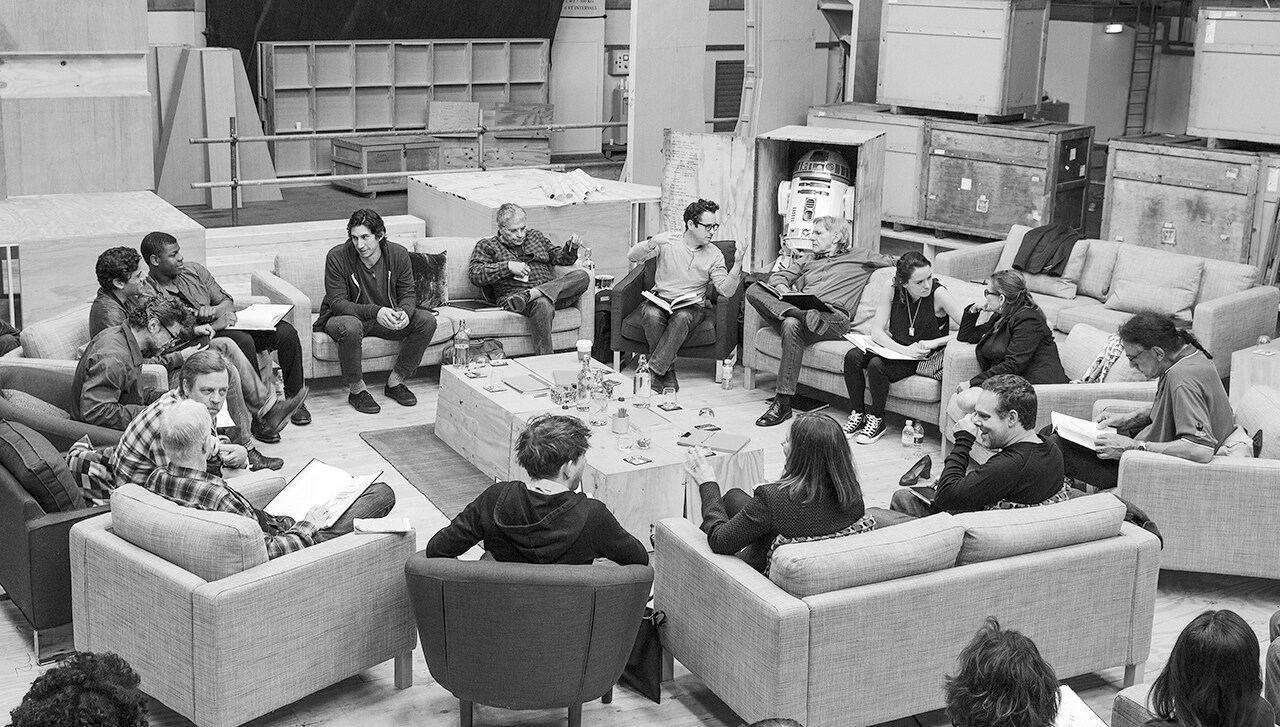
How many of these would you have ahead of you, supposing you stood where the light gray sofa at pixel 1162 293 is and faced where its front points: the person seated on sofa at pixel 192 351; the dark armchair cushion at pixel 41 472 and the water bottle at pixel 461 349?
3

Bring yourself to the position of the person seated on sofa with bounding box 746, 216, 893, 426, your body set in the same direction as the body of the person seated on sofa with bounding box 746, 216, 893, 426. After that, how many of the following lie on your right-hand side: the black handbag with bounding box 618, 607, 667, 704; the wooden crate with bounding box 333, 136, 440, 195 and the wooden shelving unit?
2

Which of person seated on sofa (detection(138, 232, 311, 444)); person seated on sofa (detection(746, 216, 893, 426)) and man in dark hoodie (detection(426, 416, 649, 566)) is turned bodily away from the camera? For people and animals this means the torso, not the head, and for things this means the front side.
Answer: the man in dark hoodie

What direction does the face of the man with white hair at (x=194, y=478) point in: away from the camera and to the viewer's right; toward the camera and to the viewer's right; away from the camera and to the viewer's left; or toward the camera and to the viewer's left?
away from the camera and to the viewer's right

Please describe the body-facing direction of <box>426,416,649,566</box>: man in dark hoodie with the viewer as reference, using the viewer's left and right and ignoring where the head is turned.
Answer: facing away from the viewer

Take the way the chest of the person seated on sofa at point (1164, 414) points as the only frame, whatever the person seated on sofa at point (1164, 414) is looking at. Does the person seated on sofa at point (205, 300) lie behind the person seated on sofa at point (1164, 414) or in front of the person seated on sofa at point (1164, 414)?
in front

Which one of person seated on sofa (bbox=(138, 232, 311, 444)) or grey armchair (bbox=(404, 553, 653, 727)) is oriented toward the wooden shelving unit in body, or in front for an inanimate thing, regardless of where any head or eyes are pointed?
the grey armchair

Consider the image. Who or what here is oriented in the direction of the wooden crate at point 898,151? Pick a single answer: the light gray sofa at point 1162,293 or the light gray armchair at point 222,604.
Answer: the light gray armchair at point 222,604

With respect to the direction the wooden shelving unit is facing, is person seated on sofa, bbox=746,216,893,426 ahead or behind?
ahead

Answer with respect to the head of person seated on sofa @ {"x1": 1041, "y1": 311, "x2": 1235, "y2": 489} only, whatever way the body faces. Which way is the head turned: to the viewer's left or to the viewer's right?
to the viewer's left

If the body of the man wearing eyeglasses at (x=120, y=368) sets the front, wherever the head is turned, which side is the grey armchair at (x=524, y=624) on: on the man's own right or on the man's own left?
on the man's own right

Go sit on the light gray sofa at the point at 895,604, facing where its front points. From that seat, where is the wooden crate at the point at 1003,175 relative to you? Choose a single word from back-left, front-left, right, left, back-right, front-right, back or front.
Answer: front-right

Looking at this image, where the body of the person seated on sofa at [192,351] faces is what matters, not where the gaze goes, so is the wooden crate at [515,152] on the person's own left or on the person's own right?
on the person's own left

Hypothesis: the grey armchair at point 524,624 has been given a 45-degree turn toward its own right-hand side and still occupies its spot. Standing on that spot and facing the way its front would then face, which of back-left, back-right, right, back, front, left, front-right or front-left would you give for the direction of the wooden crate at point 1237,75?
front
